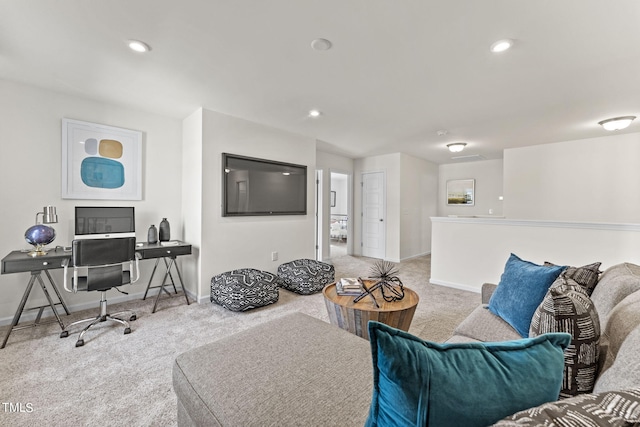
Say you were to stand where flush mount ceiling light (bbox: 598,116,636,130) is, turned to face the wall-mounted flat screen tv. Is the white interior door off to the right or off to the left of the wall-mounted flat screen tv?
right

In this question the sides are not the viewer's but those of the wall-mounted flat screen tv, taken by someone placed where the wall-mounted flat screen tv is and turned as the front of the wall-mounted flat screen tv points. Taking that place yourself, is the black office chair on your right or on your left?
on your right

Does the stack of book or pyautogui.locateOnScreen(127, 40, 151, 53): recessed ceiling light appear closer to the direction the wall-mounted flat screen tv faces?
the stack of book

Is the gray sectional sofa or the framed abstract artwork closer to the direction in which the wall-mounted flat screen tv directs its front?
the gray sectional sofa

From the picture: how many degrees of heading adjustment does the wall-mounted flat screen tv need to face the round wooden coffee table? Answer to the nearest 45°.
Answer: approximately 45° to its right

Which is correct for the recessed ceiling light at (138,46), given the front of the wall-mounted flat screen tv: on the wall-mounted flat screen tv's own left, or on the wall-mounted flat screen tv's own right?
on the wall-mounted flat screen tv's own right

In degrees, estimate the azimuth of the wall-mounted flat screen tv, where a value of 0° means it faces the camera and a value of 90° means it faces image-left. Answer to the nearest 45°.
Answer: approximately 315°

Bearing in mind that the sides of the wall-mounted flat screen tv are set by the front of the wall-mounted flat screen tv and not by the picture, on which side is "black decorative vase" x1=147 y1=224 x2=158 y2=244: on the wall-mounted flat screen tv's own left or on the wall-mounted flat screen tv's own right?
on the wall-mounted flat screen tv's own right

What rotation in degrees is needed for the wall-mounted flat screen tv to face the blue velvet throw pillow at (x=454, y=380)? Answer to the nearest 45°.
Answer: approximately 45° to its right
